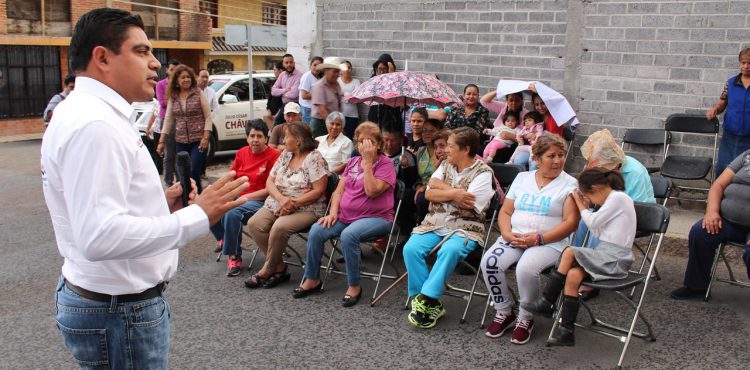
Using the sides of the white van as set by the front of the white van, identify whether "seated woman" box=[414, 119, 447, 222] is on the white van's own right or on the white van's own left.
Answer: on the white van's own left

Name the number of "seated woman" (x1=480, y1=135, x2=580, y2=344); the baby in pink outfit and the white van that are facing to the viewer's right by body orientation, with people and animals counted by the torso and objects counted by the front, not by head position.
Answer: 0

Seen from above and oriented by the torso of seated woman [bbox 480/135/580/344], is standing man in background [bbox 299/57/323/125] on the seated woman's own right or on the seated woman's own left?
on the seated woman's own right

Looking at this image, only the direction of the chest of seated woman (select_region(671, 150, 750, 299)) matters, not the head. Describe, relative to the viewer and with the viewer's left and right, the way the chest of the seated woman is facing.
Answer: facing the viewer and to the left of the viewer

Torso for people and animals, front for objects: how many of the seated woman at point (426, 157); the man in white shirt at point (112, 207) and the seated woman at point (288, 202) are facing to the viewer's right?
1

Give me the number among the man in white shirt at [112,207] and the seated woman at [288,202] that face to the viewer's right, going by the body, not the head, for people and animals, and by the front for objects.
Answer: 1

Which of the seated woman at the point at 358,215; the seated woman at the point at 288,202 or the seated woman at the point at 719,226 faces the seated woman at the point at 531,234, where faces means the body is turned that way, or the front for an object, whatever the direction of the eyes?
the seated woman at the point at 719,226

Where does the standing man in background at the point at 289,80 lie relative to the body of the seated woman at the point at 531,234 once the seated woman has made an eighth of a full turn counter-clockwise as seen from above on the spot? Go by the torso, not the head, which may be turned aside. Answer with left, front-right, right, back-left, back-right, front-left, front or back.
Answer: back-right

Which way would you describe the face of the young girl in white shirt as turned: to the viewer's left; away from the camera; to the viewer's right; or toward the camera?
to the viewer's left

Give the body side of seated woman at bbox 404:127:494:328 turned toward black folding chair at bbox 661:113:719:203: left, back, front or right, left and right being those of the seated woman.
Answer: back

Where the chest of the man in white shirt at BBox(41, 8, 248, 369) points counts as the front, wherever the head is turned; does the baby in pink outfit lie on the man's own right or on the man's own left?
on the man's own left

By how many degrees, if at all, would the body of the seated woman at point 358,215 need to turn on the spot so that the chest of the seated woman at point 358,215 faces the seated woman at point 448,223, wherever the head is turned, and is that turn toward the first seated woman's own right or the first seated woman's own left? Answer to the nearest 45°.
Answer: approximately 90° to the first seated woman's own left

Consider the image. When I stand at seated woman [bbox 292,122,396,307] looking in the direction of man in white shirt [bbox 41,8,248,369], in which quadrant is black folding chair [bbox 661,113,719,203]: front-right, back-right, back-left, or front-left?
back-left

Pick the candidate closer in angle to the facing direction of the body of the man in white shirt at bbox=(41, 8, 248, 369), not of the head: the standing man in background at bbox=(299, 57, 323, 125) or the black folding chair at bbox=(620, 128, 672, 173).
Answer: the black folding chair

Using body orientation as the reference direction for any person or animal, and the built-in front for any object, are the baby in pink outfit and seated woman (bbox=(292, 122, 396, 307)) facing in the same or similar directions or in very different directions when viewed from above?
same or similar directions

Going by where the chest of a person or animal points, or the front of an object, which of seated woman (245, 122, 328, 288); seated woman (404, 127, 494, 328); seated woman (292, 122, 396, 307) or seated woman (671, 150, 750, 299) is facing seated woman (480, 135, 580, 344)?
seated woman (671, 150, 750, 299)

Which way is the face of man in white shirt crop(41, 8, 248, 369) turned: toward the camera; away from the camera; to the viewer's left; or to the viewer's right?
to the viewer's right
